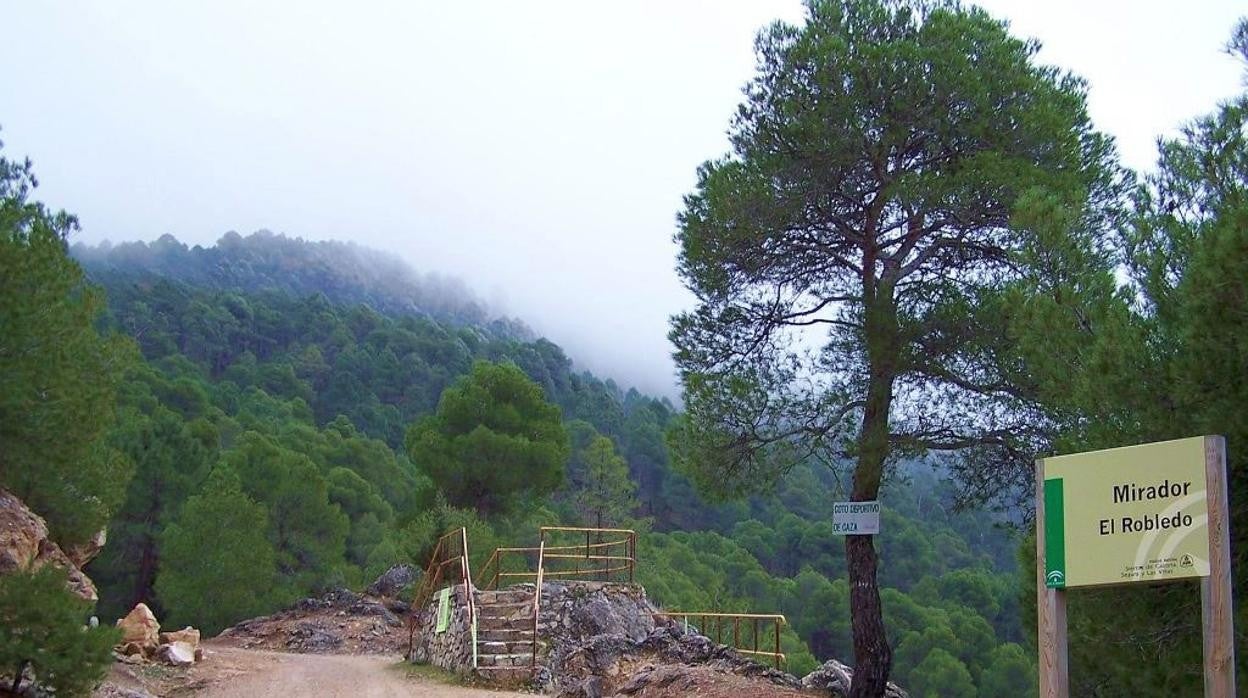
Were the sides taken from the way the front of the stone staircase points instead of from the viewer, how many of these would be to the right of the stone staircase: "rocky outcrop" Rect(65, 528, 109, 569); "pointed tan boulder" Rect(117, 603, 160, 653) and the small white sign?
2

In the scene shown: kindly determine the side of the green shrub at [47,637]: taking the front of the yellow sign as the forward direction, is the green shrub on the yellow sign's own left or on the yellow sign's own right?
on the yellow sign's own right

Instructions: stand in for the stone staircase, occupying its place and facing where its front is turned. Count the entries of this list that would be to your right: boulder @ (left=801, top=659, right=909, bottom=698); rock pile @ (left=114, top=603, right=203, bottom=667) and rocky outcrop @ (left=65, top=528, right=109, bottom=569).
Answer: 2

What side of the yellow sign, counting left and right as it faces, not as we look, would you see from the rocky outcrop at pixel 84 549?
right

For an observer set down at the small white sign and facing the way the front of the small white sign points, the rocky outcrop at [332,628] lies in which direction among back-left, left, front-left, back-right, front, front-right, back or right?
back-right

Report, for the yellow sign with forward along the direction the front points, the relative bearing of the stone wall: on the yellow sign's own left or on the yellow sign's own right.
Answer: on the yellow sign's own right

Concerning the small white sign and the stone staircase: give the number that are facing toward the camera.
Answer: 2

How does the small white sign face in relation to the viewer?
toward the camera

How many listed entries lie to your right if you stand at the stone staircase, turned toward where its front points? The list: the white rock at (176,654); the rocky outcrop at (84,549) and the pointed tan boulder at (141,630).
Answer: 3

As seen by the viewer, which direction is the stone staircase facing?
toward the camera

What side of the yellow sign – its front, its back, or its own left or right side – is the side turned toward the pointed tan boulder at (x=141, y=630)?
right

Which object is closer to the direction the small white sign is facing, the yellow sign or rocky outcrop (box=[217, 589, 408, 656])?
the yellow sign

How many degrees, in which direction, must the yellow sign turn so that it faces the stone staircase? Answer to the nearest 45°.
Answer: approximately 90° to its right

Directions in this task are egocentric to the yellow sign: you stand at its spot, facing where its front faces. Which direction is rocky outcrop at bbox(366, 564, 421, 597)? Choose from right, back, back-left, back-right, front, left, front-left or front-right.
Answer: right
